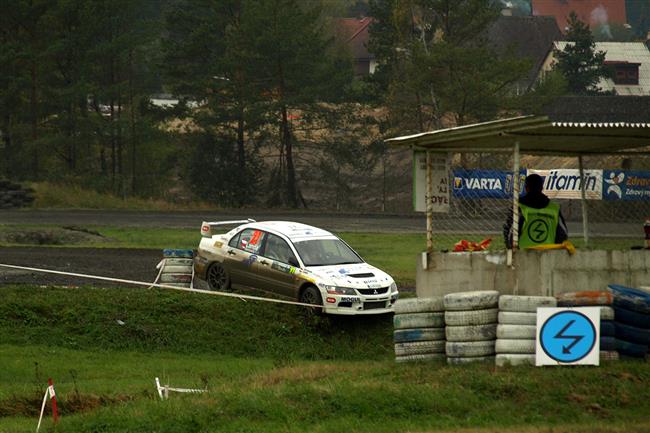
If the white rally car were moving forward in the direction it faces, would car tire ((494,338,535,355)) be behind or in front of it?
in front

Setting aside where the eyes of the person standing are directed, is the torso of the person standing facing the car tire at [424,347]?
no

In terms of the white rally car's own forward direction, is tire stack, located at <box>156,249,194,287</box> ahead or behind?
behind

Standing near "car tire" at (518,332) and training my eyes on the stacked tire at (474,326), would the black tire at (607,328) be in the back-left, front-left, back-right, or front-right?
back-right

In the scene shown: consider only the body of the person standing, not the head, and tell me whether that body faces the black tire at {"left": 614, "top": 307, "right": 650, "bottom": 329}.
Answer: no

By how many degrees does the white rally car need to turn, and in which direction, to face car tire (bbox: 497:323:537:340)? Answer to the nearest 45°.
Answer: approximately 45° to its right
